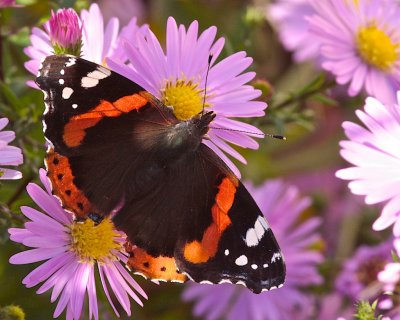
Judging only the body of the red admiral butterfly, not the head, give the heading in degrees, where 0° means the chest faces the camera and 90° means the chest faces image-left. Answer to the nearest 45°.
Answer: approximately 225°

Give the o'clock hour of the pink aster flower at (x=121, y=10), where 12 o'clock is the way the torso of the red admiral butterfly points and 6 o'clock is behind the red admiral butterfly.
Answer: The pink aster flower is roughly at 10 o'clock from the red admiral butterfly.

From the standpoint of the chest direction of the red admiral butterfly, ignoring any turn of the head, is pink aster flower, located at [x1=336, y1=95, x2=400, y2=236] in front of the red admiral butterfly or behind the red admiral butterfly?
in front

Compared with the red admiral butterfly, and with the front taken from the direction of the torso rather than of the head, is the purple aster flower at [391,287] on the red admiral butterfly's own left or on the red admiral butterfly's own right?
on the red admiral butterfly's own right

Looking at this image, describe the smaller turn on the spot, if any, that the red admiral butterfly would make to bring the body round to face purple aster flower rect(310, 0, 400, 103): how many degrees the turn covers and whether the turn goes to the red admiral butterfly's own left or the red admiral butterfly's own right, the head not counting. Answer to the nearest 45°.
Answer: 0° — it already faces it
